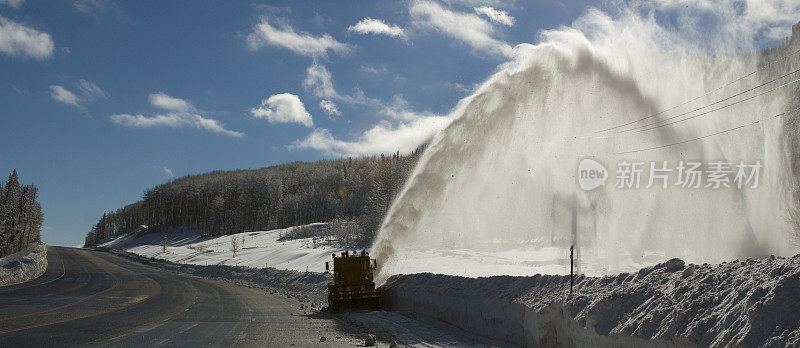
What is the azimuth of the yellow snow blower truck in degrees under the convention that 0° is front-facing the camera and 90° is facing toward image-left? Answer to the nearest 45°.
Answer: approximately 180°

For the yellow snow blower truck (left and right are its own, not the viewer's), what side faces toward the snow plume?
right

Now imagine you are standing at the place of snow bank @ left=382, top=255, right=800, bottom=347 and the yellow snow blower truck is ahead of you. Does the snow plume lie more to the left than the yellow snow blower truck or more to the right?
right

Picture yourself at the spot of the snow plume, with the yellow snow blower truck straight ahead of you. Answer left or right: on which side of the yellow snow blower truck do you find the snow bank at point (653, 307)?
left
